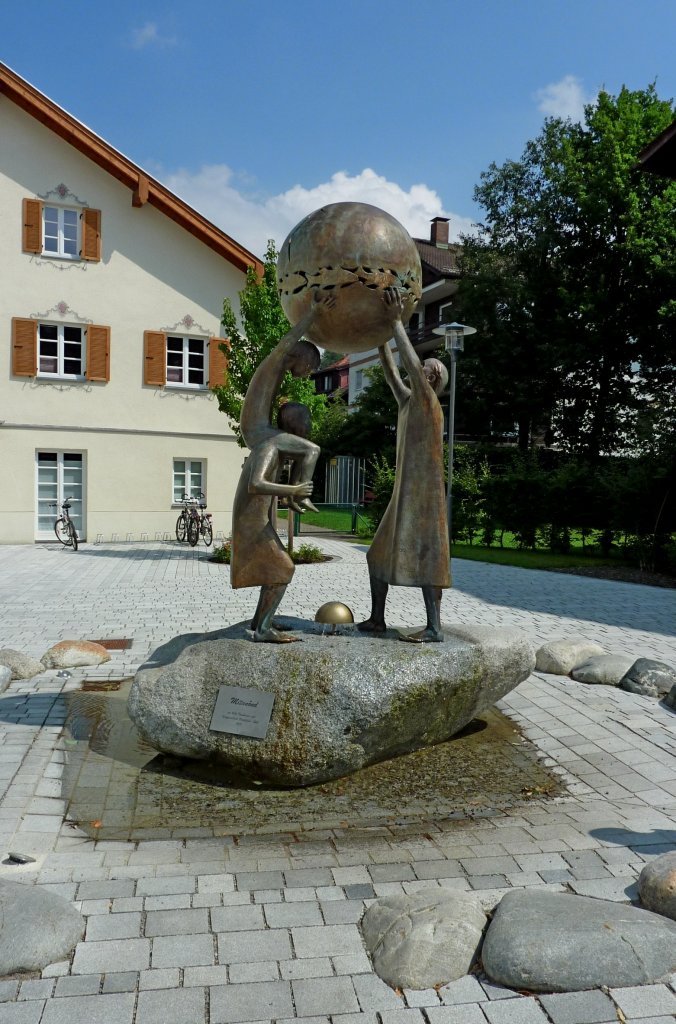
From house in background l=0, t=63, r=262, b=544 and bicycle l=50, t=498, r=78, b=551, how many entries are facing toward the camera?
1

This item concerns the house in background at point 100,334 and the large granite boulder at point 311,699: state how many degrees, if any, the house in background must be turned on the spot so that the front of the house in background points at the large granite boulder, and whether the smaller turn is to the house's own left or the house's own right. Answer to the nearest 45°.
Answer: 0° — it already faces it

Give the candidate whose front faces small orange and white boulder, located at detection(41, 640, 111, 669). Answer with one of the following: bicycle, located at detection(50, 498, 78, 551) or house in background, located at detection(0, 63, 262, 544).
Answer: the house in background

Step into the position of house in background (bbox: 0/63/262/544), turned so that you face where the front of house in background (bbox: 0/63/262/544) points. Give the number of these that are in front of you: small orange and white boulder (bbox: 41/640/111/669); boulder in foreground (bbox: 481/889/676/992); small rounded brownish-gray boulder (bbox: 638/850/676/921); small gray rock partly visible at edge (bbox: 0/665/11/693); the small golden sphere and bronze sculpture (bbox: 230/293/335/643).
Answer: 6

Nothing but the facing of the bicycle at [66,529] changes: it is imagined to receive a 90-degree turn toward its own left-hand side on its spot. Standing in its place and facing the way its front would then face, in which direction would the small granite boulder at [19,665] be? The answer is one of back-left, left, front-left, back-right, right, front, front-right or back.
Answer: front-left

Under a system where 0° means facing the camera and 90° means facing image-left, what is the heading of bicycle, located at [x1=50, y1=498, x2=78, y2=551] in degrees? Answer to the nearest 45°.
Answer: approximately 135°

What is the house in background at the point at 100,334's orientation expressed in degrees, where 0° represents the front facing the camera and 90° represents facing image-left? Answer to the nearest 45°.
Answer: approximately 0°

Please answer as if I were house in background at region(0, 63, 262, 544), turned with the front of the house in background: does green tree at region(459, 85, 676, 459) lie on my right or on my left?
on my left

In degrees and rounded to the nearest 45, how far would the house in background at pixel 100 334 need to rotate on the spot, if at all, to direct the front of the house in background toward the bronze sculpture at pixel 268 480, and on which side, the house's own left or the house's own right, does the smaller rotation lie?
0° — it already faces it

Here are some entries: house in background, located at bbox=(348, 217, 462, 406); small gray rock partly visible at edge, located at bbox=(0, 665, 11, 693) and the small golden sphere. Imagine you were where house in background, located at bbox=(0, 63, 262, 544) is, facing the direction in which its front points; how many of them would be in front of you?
2

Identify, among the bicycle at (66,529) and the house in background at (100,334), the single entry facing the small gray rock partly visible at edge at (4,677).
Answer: the house in background

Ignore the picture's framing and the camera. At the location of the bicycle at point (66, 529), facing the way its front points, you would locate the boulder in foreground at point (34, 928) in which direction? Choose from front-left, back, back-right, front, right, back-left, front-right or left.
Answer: back-left

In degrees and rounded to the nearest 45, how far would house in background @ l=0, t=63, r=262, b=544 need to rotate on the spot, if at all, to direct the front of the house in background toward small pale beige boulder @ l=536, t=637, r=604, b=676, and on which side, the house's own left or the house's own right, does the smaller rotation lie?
0° — it already faces it
